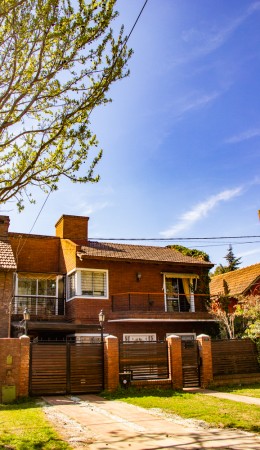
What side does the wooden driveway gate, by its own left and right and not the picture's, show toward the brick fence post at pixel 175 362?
left

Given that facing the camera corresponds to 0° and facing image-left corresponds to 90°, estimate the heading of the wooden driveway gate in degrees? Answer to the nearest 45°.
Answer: approximately 0°

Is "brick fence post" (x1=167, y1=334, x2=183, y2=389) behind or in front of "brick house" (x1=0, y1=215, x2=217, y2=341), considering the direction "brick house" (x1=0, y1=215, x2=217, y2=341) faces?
in front

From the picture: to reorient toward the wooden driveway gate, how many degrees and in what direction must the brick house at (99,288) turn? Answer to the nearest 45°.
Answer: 0° — it already faces it

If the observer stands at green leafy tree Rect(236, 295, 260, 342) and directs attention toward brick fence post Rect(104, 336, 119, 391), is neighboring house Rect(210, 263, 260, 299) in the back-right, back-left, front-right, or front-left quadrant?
back-right

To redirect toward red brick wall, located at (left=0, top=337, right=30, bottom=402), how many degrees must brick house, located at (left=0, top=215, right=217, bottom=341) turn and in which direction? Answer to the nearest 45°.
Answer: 0° — it already faces it

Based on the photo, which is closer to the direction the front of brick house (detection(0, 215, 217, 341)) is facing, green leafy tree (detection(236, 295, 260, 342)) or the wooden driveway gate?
the wooden driveway gate

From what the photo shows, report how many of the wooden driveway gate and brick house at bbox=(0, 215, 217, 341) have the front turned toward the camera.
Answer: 2

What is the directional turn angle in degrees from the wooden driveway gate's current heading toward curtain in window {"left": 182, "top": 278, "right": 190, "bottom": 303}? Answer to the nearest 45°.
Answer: approximately 135° to its left

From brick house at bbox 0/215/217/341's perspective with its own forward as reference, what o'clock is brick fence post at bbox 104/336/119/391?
The brick fence post is roughly at 12 o'clock from the brick house.

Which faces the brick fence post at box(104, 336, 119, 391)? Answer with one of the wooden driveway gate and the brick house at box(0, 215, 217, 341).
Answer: the brick house

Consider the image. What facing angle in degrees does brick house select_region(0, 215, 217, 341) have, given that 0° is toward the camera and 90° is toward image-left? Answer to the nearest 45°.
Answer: approximately 0°
